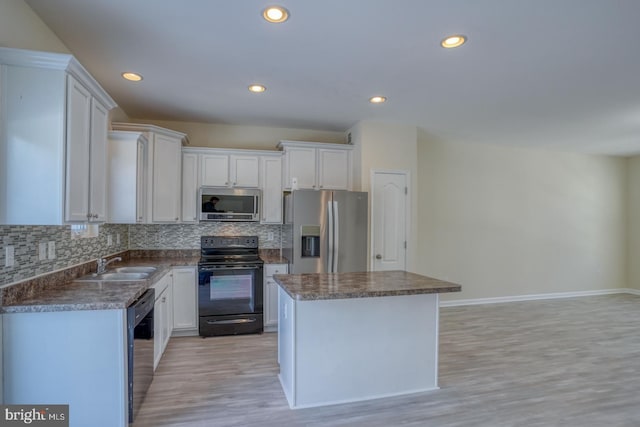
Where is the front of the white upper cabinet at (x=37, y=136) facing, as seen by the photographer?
facing to the right of the viewer

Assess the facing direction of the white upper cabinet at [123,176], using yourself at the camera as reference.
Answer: facing to the right of the viewer

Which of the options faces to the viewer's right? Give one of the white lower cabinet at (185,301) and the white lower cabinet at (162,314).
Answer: the white lower cabinet at (162,314)

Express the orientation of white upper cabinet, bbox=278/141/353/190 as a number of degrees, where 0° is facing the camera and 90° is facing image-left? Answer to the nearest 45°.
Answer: approximately 0°

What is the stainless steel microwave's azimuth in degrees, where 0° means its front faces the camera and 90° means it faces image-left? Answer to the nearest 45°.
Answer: approximately 0°

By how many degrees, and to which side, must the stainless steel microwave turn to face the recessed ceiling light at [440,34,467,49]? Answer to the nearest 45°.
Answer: approximately 45° to its left

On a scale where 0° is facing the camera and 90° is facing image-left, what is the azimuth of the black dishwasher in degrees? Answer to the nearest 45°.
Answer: approximately 270°

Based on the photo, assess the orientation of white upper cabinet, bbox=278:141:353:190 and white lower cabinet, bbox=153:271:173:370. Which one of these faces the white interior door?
the white lower cabinet

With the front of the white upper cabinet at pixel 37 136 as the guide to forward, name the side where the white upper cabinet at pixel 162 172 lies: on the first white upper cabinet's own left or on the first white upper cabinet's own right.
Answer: on the first white upper cabinet's own left

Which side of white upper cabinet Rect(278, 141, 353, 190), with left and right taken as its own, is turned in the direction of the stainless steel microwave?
right
